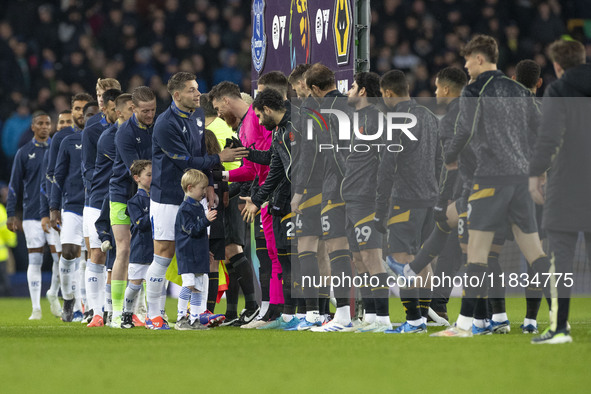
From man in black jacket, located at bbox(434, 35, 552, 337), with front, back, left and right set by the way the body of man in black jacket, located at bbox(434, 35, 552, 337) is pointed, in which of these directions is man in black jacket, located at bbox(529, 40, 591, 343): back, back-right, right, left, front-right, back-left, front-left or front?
back

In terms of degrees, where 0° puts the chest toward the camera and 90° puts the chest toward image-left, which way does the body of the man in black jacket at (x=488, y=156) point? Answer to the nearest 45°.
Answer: approximately 135°

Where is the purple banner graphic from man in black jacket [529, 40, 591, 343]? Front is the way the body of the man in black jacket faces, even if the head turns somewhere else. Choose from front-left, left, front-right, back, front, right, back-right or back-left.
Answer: front

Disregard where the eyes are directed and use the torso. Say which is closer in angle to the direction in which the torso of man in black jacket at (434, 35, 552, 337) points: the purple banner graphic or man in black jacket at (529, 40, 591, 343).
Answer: the purple banner graphic

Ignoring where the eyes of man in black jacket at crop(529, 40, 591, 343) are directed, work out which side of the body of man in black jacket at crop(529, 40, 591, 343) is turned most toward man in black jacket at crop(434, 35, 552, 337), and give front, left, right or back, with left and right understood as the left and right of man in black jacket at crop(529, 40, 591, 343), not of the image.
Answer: front

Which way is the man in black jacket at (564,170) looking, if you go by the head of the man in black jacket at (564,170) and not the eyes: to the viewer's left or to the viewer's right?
to the viewer's left

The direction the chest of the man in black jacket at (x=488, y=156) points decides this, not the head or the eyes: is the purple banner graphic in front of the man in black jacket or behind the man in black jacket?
in front

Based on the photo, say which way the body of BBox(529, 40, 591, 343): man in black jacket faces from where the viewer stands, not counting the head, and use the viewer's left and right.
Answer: facing away from the viewer and to the left of the viewer

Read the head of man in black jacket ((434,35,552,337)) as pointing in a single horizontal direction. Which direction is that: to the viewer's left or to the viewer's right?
to the viewer's left

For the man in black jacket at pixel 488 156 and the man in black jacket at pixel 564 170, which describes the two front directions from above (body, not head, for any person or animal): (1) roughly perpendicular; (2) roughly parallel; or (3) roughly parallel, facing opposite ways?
roughly parallel

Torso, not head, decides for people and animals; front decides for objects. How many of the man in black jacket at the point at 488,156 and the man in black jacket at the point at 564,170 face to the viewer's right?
0
